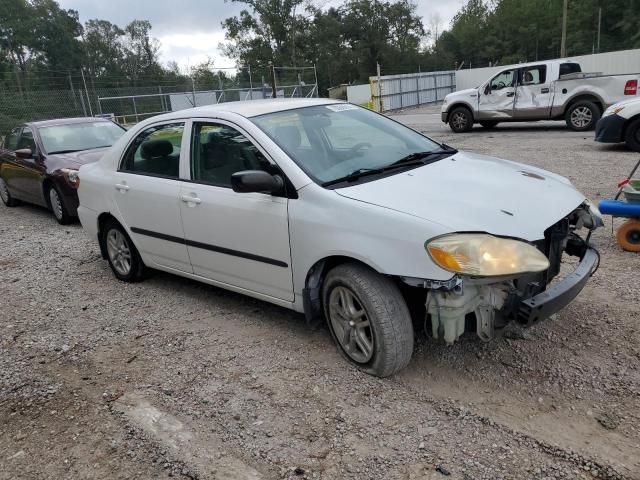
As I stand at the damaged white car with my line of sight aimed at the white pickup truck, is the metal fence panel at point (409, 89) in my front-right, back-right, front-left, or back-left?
front-left

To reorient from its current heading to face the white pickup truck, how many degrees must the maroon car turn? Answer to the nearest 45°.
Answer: approximately 45° to its left

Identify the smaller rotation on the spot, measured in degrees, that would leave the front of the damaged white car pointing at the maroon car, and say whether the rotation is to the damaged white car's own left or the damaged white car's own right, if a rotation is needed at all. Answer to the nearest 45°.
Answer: approximately 180°

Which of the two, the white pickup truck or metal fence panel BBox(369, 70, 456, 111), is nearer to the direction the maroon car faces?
the white pickup truck

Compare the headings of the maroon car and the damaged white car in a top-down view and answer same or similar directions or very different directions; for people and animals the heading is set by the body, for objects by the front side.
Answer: same or similar directions

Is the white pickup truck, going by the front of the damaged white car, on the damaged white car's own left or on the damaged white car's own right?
on the damaged white car's own left

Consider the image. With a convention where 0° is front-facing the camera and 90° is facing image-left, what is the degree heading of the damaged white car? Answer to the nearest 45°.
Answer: approximately 315°

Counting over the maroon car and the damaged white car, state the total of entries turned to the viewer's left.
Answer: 0

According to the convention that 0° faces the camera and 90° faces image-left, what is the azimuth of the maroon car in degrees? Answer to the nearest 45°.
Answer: approximately 315°

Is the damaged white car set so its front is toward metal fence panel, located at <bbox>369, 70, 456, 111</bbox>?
no

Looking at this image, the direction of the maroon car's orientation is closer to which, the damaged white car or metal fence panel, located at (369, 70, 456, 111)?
the damaged white car

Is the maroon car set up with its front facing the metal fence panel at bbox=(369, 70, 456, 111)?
no
